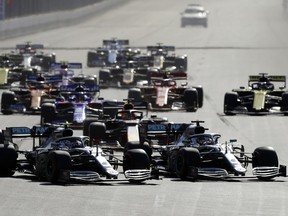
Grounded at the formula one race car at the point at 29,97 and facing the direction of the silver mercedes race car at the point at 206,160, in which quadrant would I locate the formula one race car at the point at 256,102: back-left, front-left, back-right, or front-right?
front-left

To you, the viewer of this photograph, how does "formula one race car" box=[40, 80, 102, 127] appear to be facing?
facing the viewer

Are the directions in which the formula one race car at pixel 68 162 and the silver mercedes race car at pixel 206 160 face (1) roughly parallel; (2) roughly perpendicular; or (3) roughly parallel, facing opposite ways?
roughly parallel

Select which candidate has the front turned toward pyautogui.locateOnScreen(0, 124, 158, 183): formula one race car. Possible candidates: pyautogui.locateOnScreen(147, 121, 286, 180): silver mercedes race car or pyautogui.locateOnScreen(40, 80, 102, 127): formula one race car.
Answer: pyautogui.locateOnScreen(40, 80, 102, 127): formula one race car

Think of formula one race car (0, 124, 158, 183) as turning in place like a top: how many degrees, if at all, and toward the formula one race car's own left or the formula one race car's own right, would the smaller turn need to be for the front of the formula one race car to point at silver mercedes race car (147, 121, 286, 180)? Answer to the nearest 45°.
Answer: approximately 45° to the formula one race car's own left

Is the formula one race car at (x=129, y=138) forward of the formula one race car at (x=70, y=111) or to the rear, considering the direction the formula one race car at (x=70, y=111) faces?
forward

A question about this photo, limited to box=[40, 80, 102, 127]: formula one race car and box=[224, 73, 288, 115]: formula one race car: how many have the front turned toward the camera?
2

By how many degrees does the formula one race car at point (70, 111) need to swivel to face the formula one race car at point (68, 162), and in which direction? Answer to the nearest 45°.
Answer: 0° — it already faces it

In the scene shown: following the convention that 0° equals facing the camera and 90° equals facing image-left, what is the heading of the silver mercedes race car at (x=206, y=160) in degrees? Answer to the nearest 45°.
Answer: approximately 315°
